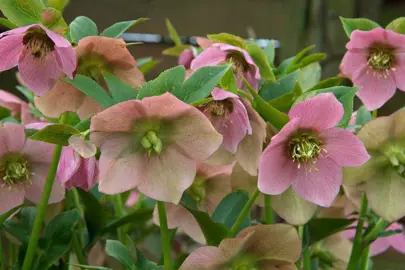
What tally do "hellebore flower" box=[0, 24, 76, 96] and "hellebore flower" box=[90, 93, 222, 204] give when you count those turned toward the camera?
2

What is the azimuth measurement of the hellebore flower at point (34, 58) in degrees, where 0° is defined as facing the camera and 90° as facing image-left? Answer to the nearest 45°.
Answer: approximately 0°
